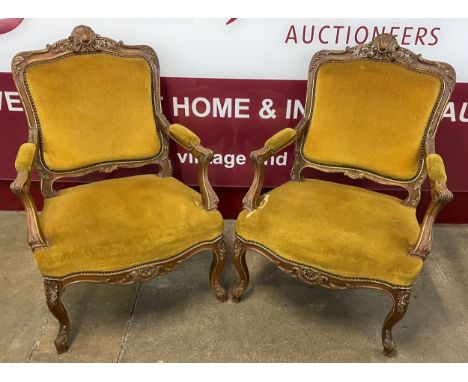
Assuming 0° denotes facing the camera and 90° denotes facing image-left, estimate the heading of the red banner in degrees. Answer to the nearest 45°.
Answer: approximately 0°

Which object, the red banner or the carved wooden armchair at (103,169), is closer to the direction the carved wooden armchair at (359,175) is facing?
the carved wooden armchair

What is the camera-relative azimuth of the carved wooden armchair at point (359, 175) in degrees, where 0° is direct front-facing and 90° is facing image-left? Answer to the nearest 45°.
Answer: approximately 45°

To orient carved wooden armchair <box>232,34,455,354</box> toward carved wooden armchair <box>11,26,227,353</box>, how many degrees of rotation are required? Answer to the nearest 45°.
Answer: approximately 45° to its right
